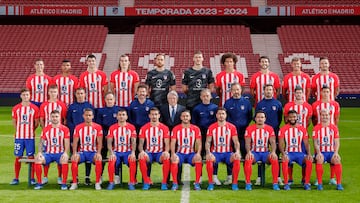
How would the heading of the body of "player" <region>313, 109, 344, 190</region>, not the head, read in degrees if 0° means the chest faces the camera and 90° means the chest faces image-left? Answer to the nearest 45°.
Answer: approximately 0°

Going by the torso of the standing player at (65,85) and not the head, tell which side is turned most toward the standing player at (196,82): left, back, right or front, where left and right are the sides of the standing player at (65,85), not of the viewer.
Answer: left

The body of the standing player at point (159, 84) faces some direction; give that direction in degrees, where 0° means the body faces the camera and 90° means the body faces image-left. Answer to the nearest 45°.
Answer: approximately 0°

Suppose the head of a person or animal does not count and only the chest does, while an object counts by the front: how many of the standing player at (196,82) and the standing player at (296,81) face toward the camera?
2

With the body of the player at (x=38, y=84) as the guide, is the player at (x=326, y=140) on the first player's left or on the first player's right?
on the first player's left

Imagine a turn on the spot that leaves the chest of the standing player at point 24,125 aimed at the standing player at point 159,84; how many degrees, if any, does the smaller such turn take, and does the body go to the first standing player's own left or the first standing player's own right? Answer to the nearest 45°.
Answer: approximately 90° to the first standing player's own left
